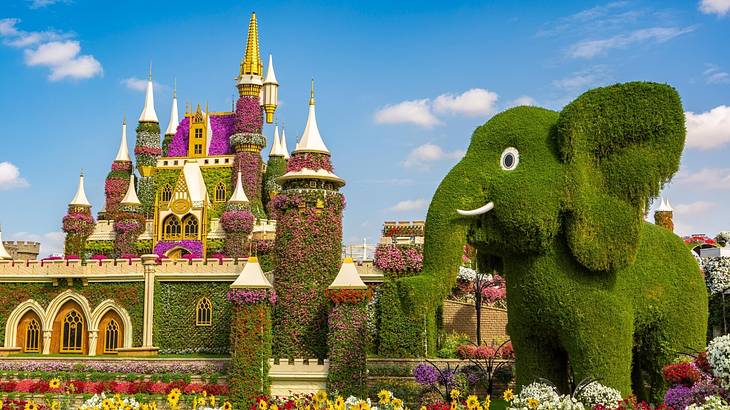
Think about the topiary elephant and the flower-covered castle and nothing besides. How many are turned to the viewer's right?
0

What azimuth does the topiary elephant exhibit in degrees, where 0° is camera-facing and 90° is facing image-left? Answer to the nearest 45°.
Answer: approximately 45°

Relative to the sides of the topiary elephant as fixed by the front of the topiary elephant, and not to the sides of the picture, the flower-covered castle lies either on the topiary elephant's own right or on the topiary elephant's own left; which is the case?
on the topiary elephant's own right

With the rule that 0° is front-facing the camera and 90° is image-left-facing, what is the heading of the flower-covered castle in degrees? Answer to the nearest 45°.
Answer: approximately 0°

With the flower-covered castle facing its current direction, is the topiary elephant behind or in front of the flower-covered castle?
in front
